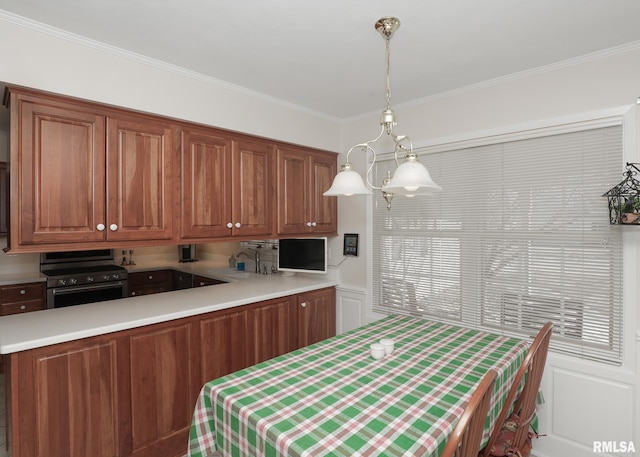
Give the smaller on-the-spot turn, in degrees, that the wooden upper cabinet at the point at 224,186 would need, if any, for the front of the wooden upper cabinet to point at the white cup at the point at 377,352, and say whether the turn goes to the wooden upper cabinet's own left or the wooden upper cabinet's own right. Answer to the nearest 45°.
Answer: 0° — it already faces it

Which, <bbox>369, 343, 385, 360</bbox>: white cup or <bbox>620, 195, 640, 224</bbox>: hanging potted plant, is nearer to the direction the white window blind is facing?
the white cup

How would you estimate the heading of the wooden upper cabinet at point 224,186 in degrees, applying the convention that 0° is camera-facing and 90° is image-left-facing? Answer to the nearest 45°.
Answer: approximately 315°

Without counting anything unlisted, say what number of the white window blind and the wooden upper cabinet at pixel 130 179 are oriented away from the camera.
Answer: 0

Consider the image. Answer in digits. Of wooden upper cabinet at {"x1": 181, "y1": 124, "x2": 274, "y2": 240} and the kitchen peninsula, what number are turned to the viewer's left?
0

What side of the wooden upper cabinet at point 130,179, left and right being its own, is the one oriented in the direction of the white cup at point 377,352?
front

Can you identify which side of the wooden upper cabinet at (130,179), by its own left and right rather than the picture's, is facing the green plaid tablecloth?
front

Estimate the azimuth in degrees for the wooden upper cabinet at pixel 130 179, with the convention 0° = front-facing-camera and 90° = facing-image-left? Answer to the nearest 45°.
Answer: approximately 315°

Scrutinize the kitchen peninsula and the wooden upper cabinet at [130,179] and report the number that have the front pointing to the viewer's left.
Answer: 0

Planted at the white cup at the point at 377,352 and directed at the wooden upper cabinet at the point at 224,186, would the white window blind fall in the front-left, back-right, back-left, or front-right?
back-right

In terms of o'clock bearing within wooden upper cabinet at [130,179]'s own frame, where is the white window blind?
The white window blind is roughly at 11 o'clock from the wooden upper cabinet.

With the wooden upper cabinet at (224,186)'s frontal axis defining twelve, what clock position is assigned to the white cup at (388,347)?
The white cup is roughly at 12 o'clock from the wooden upper cabinet.
